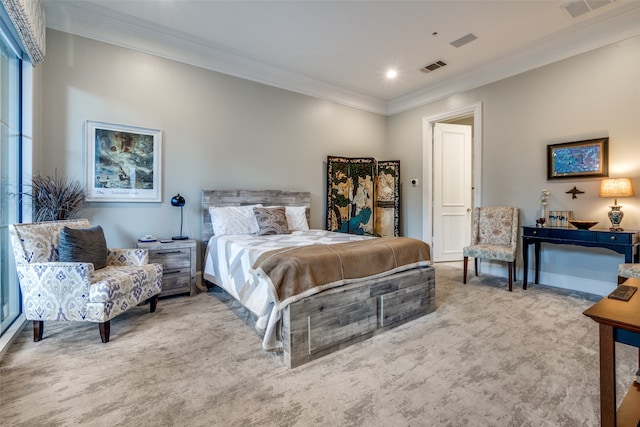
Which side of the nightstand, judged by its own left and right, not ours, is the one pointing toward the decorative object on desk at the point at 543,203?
left

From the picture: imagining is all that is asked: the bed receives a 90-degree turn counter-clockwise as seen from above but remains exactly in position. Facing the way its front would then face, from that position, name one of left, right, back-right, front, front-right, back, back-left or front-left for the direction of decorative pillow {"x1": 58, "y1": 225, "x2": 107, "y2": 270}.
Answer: back-left

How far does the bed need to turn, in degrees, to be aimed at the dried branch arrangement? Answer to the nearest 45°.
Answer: approximately 135° to its right

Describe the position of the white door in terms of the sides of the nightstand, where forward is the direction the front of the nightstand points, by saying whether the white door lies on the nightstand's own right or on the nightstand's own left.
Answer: on the nightstand's own left

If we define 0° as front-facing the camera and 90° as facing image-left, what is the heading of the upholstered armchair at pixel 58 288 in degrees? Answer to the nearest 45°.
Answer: approximately 315°

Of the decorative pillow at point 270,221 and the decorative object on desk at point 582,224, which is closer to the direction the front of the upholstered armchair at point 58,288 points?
the decorative object on desk

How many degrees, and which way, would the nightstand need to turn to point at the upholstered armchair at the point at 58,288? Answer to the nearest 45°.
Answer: approximately 45° to its right

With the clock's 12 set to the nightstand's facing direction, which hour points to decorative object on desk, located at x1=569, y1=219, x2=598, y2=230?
The decorative object on desk is roughly at 10 o'clock from the nightstand.

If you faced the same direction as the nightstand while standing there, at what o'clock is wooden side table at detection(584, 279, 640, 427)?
The wooden side table is roughly at 11 o'clock from the nightstand.

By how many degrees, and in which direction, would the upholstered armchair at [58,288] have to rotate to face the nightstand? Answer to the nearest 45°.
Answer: approximately 90° to its left
